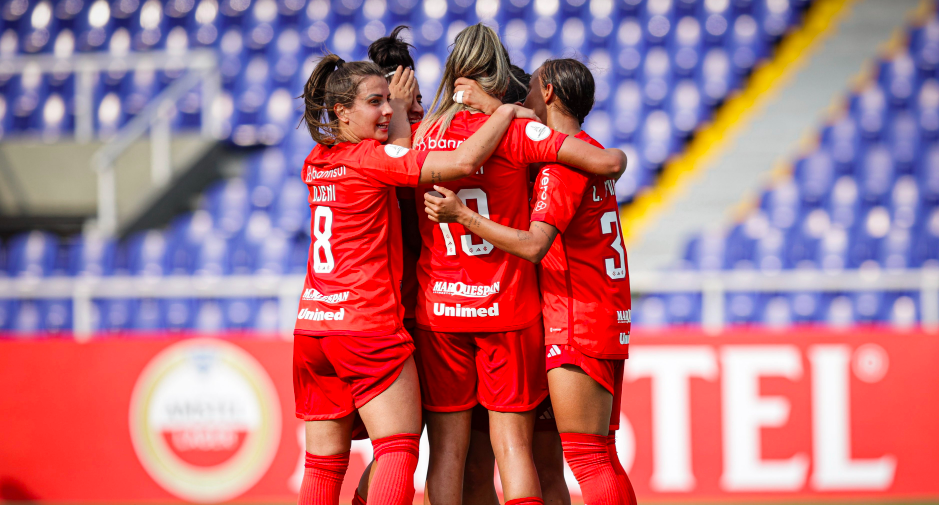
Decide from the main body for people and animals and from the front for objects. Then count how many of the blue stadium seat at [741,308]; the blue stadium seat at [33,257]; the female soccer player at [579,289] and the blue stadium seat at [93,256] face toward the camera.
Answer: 3

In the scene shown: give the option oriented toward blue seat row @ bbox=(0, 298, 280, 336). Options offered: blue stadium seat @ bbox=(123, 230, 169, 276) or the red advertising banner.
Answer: the blue stadium seat

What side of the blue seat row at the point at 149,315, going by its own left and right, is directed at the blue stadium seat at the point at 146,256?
back

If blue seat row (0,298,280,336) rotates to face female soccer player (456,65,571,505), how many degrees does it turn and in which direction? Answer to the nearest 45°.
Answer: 0° — it already faces them

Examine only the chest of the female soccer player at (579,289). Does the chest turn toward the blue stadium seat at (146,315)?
yes

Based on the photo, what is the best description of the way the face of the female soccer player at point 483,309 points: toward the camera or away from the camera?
away from the camera

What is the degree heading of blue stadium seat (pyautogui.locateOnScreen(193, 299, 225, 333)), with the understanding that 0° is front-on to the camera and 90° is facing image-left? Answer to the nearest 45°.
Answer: approximately 0°

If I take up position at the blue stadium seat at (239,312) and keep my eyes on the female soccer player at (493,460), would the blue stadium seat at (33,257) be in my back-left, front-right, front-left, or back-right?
back-right

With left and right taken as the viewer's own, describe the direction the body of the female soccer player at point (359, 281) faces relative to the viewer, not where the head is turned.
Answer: facing away from the viewer and to the right of the viewer

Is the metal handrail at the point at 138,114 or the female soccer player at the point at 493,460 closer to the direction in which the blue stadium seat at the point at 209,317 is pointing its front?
the female soccer player
